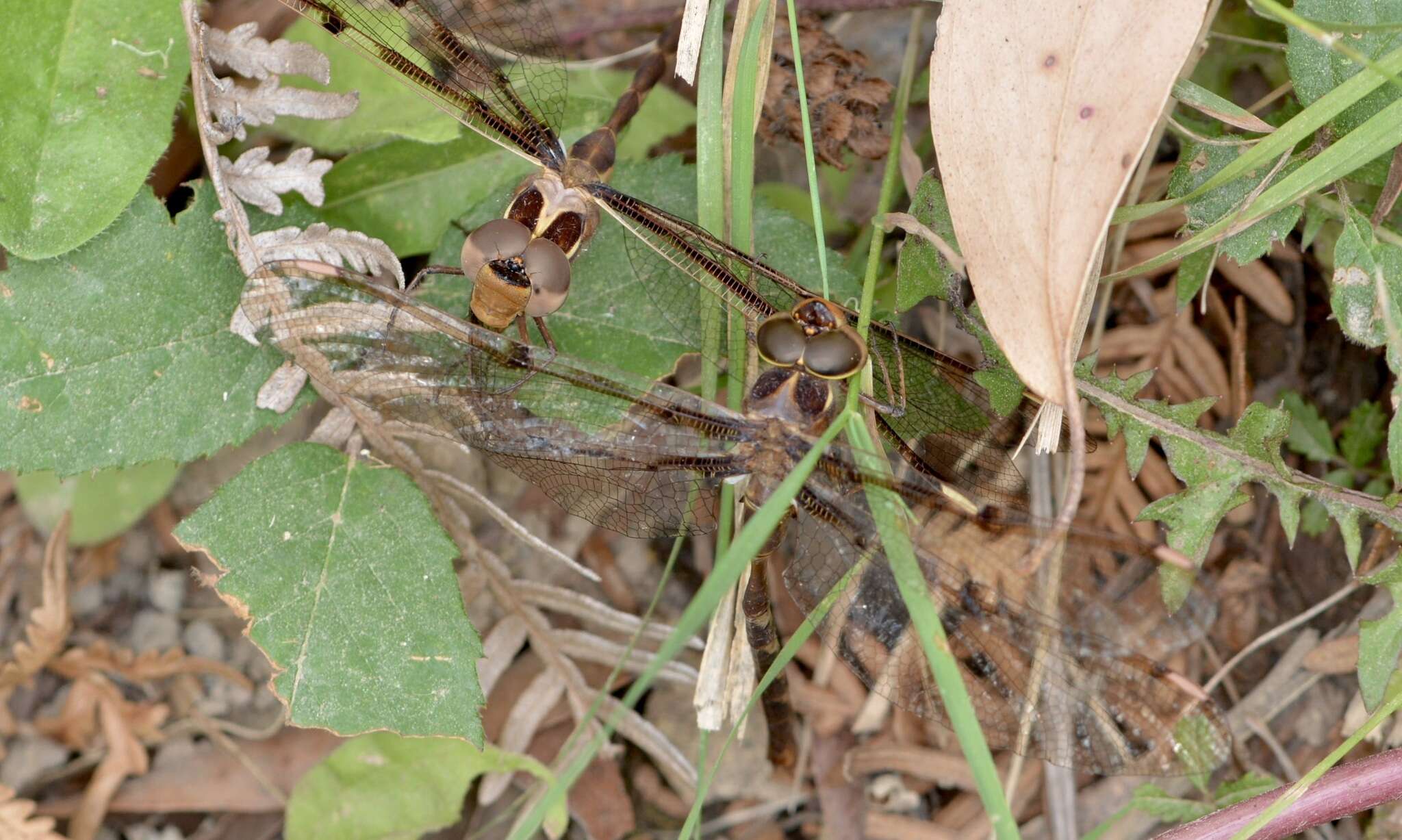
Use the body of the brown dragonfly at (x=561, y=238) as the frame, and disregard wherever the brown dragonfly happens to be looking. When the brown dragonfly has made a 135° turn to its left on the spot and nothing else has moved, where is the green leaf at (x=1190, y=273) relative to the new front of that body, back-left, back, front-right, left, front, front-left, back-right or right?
front

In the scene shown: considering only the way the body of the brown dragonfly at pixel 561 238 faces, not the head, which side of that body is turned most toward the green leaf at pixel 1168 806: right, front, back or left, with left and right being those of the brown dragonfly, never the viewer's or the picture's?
left

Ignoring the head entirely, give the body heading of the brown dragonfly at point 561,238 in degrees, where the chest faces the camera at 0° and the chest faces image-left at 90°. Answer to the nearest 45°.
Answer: approximately 45°

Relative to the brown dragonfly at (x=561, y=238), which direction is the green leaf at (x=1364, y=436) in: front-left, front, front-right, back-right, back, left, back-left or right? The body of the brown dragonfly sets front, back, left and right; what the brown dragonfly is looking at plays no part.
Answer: back-left
